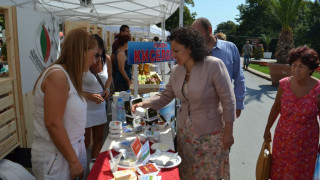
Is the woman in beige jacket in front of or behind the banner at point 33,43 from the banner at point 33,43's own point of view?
in front

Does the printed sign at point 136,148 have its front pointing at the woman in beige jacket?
no

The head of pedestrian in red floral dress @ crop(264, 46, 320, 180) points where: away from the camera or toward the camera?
toward the camera

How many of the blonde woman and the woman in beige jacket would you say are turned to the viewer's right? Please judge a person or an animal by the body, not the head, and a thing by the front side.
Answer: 1

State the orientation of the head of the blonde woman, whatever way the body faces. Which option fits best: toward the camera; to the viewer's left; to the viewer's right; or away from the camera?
to the viewer's right

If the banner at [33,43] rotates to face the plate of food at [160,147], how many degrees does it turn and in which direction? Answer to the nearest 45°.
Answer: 0° — it already faces it

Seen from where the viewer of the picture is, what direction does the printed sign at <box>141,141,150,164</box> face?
facing the viewer and to the right of the viewer

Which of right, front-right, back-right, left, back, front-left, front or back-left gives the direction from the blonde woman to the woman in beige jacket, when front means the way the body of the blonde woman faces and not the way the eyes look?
front

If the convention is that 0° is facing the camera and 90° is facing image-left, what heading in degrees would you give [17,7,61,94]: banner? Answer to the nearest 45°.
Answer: approximately 315°

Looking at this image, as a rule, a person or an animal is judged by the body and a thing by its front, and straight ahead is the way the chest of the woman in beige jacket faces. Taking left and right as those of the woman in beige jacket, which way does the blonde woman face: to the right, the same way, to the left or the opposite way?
the opposite way

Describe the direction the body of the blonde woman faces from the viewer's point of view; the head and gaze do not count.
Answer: to the viewer's right

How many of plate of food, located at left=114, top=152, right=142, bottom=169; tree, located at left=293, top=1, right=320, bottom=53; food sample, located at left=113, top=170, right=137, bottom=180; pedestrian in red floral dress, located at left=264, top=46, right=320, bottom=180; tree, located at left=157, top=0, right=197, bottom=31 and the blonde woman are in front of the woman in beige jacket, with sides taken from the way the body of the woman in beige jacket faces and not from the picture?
3

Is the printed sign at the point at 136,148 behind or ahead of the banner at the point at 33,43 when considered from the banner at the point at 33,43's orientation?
ahead

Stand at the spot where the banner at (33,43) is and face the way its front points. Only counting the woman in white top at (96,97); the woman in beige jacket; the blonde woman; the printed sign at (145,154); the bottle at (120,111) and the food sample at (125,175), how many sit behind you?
0

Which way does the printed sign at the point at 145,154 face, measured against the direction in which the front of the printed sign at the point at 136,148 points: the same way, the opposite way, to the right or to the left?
the same way

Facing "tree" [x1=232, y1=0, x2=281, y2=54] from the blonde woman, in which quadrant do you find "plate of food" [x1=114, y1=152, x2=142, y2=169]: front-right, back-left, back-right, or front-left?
front-right

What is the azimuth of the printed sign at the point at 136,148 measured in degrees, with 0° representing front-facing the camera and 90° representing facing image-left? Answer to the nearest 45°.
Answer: approximately 315°

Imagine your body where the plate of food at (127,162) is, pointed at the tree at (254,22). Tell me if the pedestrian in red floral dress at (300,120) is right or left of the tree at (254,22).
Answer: right
